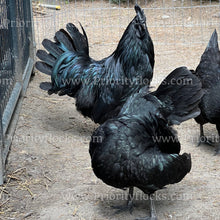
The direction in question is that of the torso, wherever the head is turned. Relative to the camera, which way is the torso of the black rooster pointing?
to the viewer's right

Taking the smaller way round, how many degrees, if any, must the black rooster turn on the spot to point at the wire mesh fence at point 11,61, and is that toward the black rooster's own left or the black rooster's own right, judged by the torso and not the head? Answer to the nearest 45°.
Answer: approximately 180°

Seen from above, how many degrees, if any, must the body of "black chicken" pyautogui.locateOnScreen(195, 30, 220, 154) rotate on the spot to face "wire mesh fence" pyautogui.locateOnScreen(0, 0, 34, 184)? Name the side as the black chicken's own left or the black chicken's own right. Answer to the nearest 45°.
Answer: approximately 180°

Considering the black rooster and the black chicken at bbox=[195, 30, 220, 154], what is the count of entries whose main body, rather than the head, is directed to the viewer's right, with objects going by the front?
2

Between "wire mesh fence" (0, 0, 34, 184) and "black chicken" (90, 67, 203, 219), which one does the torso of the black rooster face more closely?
the black chicken

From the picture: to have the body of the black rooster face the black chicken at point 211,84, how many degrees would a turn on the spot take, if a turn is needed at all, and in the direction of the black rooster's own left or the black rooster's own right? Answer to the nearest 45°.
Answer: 0° — it already faces it

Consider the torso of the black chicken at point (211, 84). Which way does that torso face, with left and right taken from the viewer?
facing to the right of the viewer

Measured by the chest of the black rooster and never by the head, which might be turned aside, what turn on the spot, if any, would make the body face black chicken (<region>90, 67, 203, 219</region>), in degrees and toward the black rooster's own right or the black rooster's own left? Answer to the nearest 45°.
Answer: approximately 90° to the black rooster's own right

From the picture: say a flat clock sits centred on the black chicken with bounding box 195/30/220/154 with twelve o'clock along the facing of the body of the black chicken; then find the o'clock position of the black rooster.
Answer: The black rooster is roughly at 6 o'clock from the black chicken.
